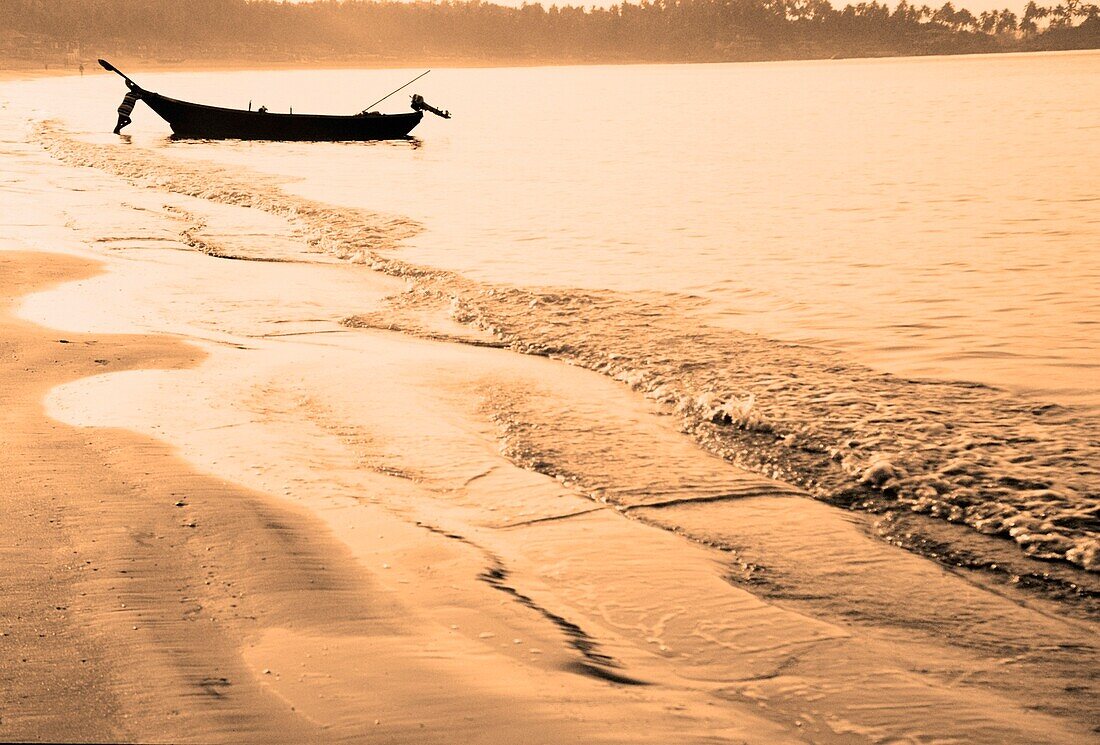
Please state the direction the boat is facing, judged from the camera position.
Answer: facing to the left of the viewer
